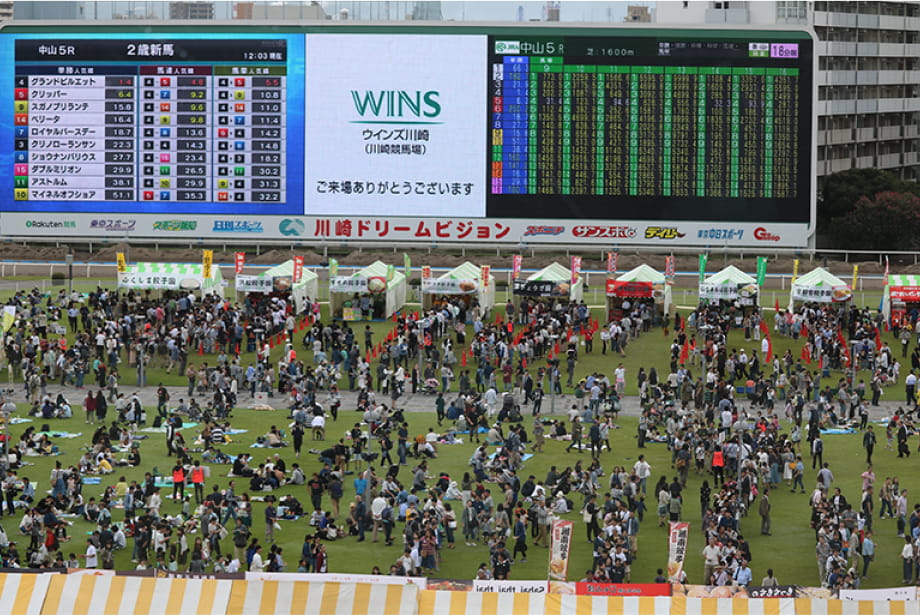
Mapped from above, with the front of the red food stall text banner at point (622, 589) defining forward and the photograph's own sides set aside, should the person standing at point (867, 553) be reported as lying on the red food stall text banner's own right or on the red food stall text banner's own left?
on the red food stall text banner's own left

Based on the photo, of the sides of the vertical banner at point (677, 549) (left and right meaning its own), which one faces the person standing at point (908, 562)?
left

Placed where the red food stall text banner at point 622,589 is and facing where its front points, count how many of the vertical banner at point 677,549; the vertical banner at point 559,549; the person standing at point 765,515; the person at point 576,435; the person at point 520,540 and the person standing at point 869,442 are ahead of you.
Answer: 0

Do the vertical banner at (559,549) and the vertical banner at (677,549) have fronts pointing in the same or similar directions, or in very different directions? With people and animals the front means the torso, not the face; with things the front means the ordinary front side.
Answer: same or similar directions

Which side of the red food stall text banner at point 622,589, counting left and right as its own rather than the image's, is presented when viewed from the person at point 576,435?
back

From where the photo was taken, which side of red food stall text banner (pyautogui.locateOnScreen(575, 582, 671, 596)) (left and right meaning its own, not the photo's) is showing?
front

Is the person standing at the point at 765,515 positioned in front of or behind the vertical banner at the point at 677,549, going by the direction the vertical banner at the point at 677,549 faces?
behind

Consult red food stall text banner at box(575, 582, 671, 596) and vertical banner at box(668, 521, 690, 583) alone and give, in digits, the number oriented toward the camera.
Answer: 2

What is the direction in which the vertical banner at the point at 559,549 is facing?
toward the camera

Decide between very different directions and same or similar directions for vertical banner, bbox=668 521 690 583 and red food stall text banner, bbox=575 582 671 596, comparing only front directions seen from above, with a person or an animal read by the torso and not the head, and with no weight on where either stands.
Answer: same or similar directions

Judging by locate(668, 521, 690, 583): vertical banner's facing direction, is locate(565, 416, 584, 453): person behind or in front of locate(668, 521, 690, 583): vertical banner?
behind

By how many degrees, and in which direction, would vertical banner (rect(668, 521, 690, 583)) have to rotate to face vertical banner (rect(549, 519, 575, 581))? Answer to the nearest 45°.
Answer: approximately 90° to its right

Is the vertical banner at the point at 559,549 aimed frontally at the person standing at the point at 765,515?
no

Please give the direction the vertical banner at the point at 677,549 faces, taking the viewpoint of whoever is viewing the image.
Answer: facing the viewer
